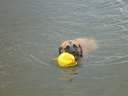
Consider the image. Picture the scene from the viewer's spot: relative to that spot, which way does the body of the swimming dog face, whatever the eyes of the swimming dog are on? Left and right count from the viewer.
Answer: facing the viewer and to the left of the viewer
